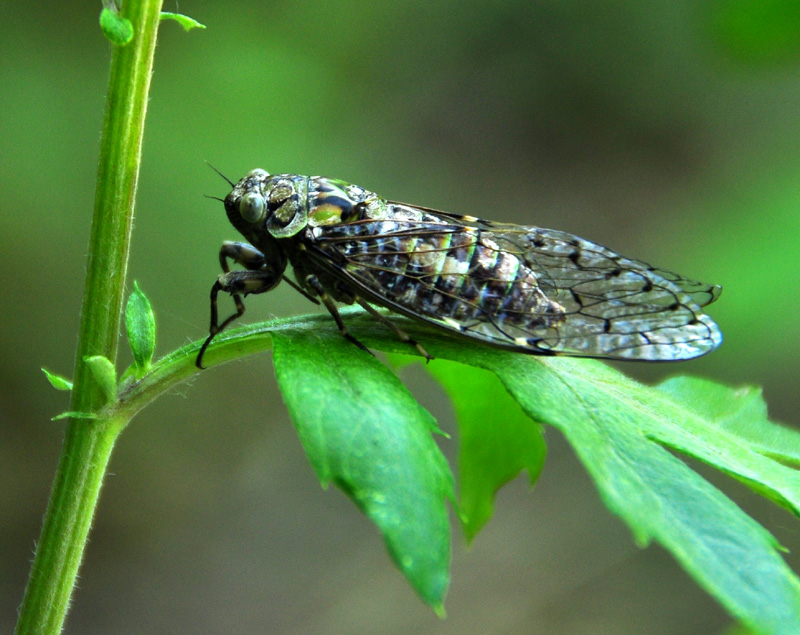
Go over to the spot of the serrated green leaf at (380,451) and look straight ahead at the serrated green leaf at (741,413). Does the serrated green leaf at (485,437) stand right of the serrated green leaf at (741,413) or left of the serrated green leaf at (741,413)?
left

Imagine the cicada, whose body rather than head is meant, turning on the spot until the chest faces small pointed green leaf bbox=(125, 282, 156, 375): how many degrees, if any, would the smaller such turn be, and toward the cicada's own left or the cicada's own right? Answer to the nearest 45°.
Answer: approximately 45° to the cicada's own left

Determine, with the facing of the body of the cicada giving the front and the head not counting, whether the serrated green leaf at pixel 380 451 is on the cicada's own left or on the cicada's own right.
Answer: on the cicada's own left

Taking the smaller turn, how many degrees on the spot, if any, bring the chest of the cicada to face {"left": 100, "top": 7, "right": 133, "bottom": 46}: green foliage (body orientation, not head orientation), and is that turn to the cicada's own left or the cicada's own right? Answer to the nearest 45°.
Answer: approximately 45° to the cicada's own left

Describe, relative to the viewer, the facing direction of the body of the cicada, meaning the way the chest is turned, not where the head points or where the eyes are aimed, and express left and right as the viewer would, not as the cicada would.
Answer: facing to the left of the viewer

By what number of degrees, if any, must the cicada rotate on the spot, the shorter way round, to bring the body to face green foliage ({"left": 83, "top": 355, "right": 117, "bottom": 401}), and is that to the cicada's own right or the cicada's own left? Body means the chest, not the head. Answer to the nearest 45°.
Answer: approximately 45° to the cicada's own left
